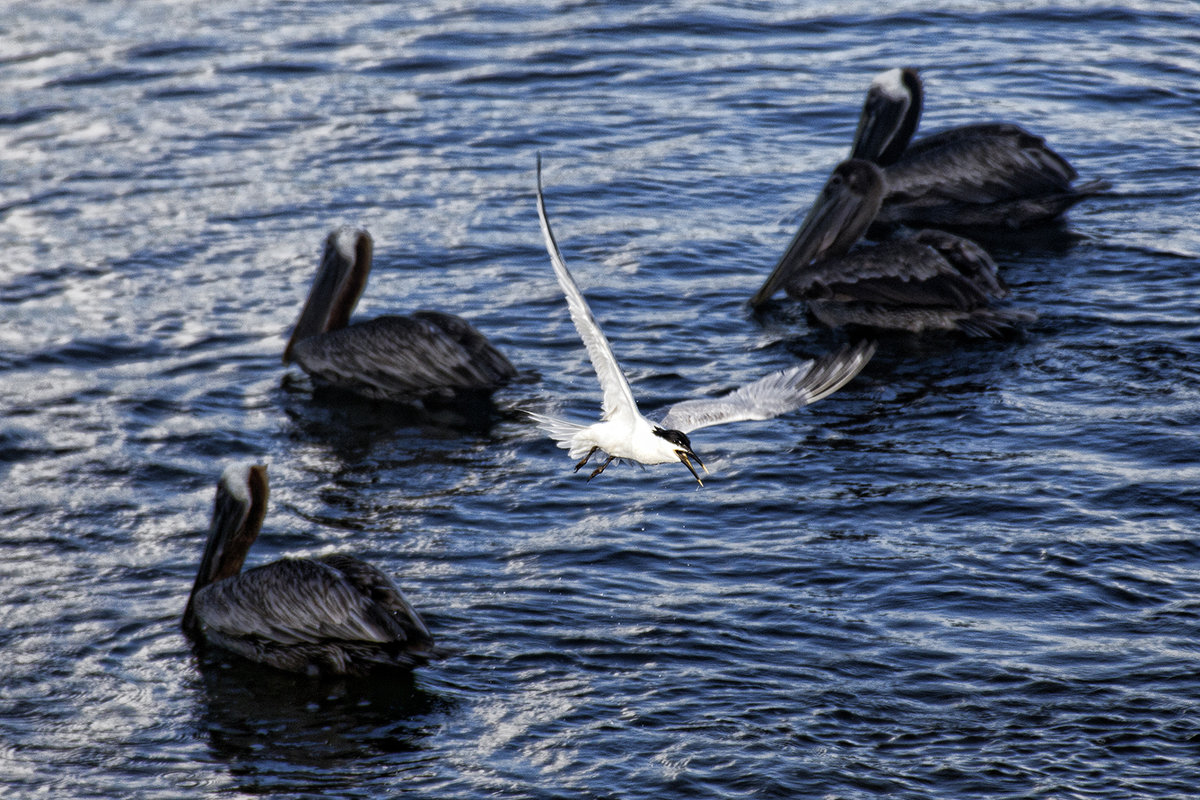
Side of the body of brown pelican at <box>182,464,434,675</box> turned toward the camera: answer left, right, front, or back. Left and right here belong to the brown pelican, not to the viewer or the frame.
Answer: left

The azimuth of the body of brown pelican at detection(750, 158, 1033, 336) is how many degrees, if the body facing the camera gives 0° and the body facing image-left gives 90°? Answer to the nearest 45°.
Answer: approximately 90°

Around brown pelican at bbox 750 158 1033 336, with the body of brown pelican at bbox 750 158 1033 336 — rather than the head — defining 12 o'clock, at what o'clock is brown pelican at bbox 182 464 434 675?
brown pelican at bbox 182 464 434 675 is roughly at 10 o'clock from brown pelican at bbox 750 158 1033 336.

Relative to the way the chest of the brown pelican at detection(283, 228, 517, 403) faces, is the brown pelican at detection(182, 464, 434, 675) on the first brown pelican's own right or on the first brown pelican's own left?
on the first brown pelican's own left

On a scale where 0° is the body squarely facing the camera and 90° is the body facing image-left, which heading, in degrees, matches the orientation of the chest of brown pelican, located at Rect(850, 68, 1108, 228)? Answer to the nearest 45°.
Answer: approximately 90°

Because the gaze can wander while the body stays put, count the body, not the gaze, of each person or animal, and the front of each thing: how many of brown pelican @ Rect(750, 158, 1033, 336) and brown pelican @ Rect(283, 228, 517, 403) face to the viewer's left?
2
